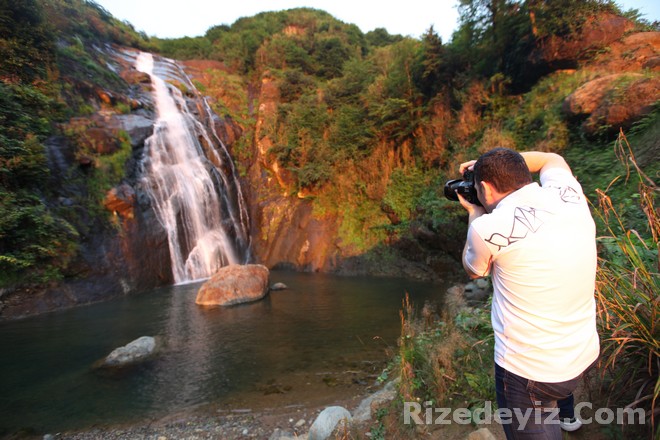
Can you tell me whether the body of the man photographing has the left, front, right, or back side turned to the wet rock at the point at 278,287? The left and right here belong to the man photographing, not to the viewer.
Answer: front

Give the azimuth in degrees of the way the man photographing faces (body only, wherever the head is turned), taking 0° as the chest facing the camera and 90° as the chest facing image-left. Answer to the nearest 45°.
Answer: approximately 135°

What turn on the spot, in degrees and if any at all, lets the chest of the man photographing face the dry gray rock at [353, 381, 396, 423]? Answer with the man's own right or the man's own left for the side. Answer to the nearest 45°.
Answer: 0° — they already face it

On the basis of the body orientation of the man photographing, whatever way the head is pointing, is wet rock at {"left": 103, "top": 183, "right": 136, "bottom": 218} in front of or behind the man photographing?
in front

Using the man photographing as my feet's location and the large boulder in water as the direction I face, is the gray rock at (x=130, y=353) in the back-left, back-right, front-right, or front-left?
front-left

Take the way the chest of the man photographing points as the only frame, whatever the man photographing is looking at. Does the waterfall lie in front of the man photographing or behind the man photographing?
in front

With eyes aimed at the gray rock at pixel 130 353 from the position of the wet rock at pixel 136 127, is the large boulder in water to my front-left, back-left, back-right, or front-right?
front-left

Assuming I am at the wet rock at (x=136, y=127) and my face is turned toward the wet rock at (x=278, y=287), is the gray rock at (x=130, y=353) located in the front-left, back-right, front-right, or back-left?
front-right

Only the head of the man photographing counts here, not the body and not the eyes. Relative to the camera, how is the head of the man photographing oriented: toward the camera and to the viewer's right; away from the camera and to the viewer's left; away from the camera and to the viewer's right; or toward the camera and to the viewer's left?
away from the camera and to the viewer's left
